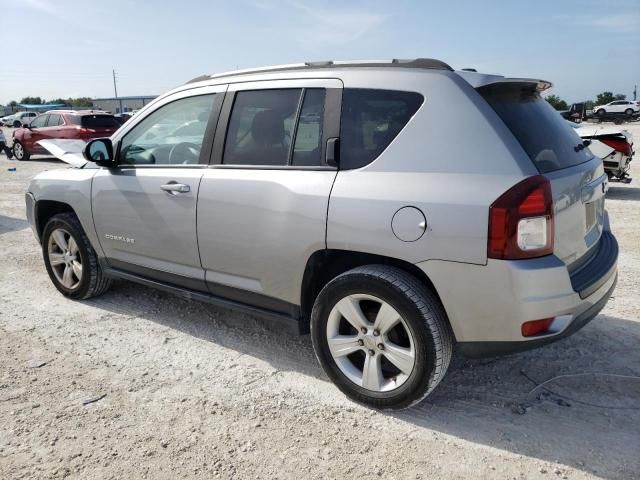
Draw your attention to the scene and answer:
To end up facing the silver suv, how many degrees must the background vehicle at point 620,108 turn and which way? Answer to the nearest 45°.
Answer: approximately 90° to its left

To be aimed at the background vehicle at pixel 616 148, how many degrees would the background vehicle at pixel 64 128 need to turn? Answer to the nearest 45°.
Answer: approximately 180°

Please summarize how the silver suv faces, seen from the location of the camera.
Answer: facing away from the viewer and to the left of the viewer

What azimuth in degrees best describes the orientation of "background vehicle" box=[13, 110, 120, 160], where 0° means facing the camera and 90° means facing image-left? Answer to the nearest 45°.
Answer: approximately 135°

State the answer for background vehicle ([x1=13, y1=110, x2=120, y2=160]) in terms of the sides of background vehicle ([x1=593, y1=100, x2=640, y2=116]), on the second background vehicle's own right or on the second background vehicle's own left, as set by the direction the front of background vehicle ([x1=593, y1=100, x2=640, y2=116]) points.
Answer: on the second background vehicle's own left

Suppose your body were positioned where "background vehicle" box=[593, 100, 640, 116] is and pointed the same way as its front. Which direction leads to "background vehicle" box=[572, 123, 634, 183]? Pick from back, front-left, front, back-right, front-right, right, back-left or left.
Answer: left

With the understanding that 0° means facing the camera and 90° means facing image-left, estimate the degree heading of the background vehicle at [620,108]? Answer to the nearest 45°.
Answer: approximately 90°

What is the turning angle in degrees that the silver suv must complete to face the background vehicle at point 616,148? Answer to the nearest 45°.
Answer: approximately 90° to its right

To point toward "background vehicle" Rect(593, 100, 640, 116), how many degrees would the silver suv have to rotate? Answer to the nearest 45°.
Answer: approximately 90° to its right
